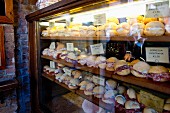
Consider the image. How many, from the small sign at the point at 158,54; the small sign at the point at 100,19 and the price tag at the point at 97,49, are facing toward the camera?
3

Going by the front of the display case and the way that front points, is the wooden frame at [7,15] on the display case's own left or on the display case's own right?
on the display case's own right

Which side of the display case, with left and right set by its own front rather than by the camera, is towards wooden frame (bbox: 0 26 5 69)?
right

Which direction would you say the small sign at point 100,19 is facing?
toward the camera

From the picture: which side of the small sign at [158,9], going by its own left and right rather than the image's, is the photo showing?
front

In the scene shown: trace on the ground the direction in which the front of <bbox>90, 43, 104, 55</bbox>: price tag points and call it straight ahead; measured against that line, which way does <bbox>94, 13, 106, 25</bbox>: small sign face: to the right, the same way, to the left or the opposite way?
the same way

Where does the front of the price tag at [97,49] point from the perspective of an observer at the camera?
facing the viewer

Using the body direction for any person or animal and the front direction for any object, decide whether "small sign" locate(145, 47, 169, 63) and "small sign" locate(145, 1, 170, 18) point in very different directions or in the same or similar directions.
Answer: same or similar directions

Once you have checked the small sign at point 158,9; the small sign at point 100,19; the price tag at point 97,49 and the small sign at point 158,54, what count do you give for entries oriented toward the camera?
4

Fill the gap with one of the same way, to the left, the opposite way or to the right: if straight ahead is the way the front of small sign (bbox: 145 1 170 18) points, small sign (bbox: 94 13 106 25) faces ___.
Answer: the same way
